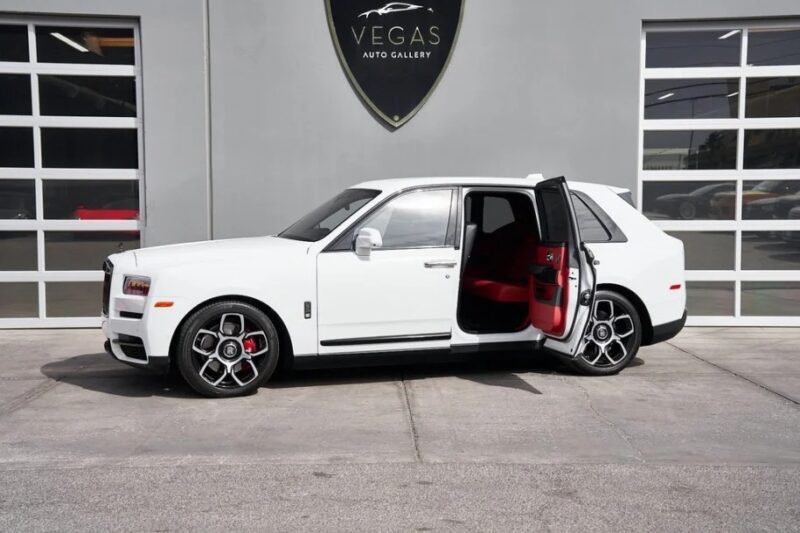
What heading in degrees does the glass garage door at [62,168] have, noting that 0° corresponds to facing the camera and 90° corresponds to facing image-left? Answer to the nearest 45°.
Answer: approximately 0°

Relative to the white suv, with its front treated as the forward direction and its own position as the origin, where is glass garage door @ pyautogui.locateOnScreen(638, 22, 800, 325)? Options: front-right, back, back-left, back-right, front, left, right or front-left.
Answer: back-right

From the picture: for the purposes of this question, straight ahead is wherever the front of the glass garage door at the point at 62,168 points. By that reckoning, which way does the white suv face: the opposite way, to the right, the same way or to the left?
to the right

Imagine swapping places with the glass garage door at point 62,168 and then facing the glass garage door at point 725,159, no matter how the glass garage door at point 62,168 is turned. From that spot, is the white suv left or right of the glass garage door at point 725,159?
right

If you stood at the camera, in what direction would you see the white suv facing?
facing to the left of the viewer

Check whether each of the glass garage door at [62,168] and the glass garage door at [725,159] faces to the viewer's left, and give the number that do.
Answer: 0

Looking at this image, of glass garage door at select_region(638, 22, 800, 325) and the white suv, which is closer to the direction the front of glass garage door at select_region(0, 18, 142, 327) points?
the white suv

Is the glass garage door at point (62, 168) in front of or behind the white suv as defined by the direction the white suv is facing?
in front

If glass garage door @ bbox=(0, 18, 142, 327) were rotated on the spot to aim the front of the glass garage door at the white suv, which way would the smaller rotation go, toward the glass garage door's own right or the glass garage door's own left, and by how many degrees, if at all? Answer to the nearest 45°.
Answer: approximately 45° to the glass garage door's own left

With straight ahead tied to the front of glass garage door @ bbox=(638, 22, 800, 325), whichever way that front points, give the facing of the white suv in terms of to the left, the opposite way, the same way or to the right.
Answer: to the right

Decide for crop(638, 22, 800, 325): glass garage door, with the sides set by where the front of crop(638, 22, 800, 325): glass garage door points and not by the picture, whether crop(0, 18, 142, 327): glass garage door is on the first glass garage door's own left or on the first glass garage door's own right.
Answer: on the first glass garage door's own right

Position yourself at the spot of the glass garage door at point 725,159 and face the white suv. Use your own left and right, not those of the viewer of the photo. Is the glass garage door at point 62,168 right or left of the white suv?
right

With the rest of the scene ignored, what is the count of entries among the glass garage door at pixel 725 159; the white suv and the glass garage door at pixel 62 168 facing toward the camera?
2

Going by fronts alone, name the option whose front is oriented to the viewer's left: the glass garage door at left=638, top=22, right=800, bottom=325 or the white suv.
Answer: the white suv

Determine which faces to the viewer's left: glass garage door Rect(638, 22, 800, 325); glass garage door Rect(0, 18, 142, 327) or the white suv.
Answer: the white suv

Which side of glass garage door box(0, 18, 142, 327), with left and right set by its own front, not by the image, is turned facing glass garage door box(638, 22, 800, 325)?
left

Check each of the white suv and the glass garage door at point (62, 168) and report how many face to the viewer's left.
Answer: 1

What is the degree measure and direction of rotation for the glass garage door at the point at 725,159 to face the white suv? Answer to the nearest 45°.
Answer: approximately 45° to its right
